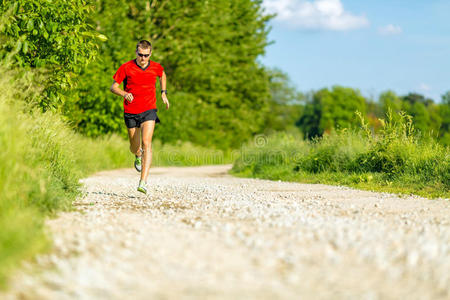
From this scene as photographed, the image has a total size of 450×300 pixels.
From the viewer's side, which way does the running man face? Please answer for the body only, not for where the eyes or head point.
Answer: toward the camera

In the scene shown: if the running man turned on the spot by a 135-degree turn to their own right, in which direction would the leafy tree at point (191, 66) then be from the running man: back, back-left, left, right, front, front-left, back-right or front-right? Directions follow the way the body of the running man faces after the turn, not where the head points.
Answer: front-right
